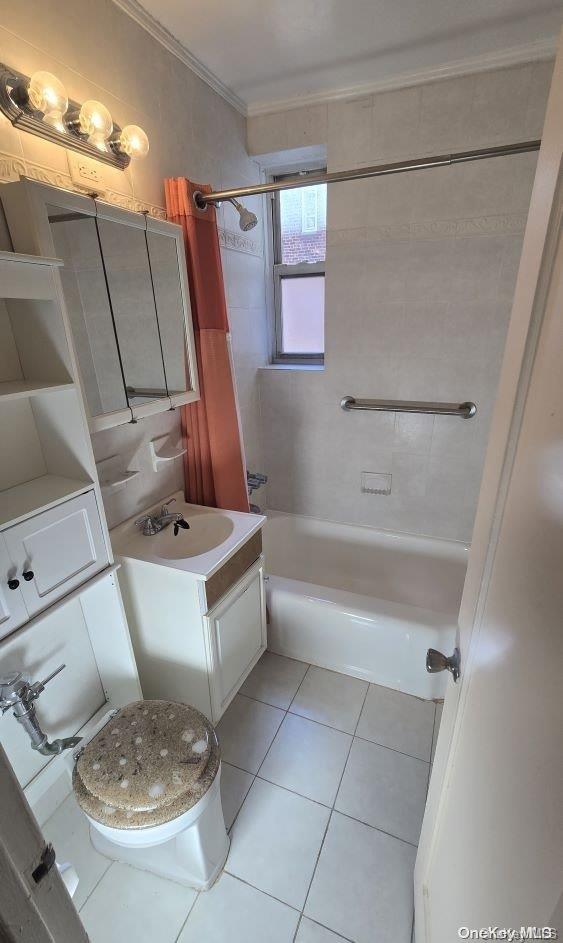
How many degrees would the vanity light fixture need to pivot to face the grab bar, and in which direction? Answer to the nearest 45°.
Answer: approximately 45° to its left

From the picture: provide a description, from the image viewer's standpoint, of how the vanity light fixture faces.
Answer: facing the viewer and to the right of the viewer

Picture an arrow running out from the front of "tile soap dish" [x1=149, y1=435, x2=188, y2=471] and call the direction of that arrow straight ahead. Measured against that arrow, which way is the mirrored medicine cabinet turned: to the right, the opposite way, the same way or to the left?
the same way

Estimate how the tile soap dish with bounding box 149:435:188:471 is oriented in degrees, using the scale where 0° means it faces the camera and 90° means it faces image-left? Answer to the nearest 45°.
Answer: approximately 315°

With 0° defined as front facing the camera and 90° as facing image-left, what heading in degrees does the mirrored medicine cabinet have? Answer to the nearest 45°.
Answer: approximately 315°

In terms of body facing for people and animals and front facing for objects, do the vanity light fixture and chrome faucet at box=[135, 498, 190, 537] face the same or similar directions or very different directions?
same or similar directions

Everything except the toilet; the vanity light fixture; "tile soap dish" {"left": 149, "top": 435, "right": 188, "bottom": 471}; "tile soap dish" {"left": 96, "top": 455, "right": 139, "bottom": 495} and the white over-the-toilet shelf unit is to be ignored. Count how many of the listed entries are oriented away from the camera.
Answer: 0

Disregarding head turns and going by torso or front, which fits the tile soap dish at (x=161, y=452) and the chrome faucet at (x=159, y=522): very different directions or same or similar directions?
same or similar directions

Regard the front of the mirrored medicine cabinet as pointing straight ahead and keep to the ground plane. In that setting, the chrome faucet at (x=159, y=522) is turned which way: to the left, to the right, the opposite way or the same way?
the same way

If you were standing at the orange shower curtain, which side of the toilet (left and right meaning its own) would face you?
left

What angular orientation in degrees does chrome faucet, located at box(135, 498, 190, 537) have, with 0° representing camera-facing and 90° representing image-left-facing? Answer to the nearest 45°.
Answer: approximately 315°

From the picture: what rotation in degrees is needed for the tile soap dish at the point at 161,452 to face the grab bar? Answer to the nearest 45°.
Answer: approximately 45° to its left

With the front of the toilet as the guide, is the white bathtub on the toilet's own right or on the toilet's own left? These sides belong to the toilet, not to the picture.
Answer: on the toilet's own left

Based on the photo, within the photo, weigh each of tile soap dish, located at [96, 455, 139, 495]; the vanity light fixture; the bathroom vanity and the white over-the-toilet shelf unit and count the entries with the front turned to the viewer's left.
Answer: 0

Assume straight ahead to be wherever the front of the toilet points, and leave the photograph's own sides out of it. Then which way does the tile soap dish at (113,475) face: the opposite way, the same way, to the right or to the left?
the same way
